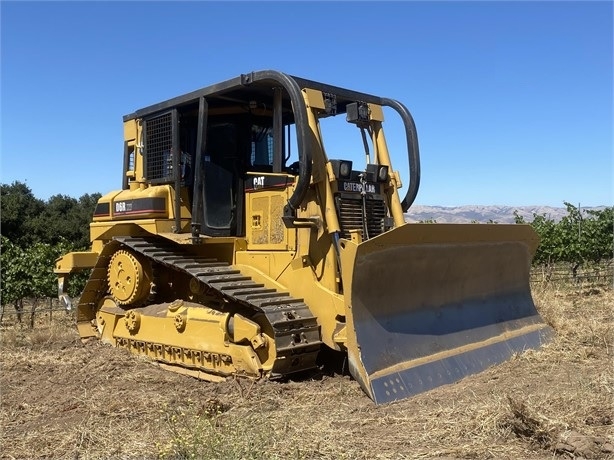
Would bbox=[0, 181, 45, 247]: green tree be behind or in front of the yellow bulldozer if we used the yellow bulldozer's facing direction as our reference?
behind

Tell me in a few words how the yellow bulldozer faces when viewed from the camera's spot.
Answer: facing the viewer and to the right of the viewer
